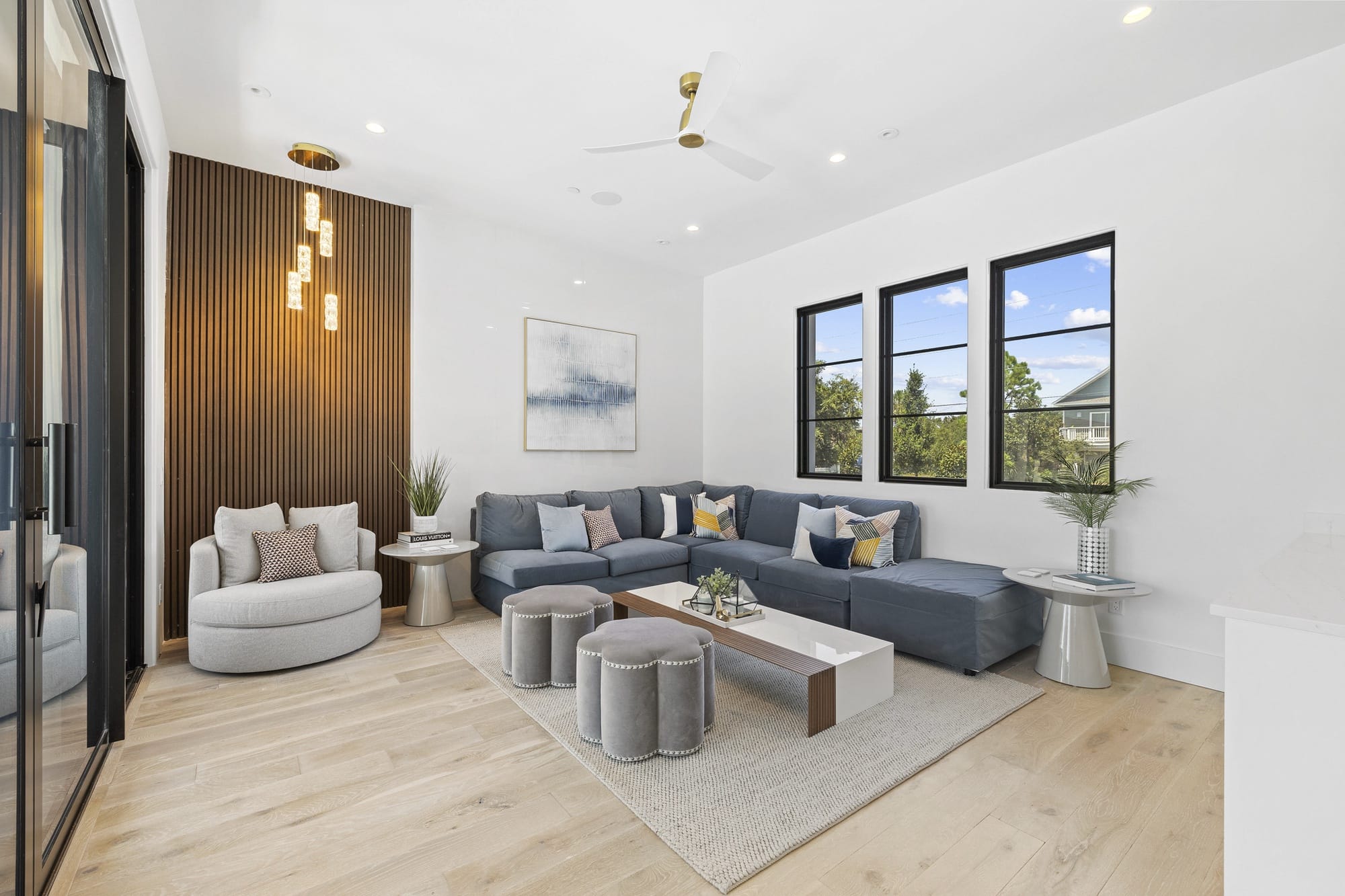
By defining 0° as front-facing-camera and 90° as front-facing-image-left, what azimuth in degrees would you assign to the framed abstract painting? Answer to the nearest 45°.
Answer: approximately 315°

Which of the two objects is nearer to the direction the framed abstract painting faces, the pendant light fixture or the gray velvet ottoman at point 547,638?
the gray velvet ottoman

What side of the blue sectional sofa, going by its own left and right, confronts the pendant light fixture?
right

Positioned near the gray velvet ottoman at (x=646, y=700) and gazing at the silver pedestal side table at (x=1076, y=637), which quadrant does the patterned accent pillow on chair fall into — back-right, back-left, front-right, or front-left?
back-left

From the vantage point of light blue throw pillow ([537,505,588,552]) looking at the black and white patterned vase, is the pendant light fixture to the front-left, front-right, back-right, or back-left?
back-right

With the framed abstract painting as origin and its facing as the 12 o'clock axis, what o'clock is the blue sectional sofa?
The blue sectional sofa is roughly at 12 o'clock from the framed abstract painting.

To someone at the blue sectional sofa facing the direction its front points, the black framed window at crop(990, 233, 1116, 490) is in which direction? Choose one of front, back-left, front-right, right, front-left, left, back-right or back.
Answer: left

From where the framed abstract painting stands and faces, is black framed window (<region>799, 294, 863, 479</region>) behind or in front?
in front

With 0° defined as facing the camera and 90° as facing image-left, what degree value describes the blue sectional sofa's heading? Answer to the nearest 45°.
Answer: approximately 0°

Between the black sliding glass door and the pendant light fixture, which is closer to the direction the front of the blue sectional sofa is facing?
the black sliding glass door

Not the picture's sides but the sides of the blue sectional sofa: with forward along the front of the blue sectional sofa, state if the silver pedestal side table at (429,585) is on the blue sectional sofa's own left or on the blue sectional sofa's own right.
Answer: on the blue sectional sofa's own right
